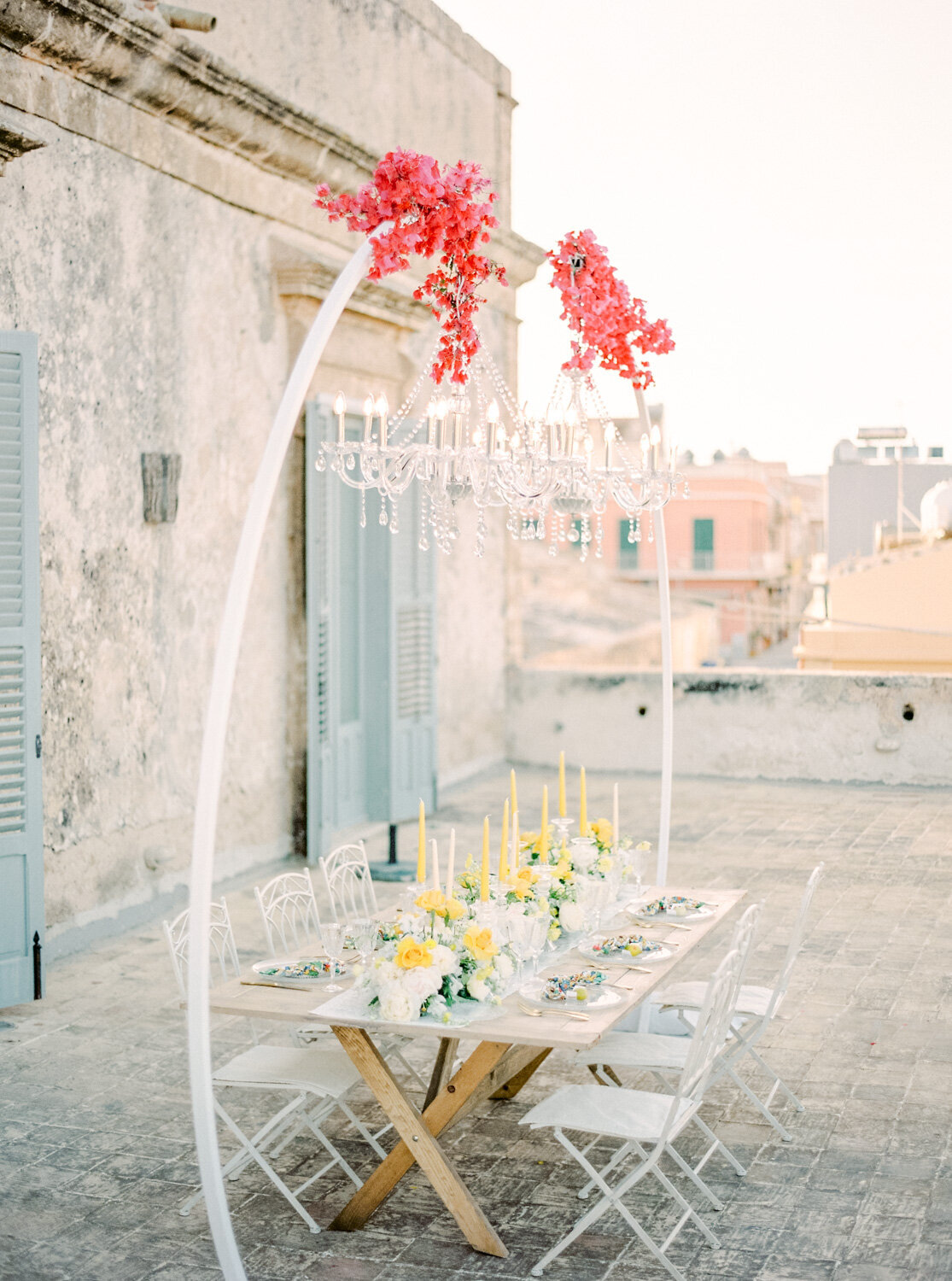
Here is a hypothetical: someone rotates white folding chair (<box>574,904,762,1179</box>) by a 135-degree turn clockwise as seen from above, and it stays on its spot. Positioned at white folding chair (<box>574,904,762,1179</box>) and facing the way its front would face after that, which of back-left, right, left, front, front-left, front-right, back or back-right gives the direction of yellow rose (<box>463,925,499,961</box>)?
back

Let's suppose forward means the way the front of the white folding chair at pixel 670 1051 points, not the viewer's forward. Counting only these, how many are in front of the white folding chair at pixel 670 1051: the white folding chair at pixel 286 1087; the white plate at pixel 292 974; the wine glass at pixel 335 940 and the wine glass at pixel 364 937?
4

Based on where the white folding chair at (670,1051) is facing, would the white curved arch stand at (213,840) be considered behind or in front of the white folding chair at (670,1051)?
in front

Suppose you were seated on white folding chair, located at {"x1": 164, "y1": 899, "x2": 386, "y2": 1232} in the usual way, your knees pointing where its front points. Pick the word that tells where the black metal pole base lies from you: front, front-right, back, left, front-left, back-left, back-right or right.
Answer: back-left

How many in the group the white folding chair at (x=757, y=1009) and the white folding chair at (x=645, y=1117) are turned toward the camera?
0

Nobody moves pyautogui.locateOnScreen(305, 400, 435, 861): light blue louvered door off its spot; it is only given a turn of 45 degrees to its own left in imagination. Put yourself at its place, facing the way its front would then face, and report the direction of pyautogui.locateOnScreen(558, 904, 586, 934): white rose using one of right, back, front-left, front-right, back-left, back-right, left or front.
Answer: right

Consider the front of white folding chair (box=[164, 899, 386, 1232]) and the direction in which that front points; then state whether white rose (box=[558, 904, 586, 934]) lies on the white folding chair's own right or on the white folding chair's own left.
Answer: on the white folding chair's own left

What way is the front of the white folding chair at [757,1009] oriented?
to the viewer's left

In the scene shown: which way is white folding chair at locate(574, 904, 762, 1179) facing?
to the viewer's left

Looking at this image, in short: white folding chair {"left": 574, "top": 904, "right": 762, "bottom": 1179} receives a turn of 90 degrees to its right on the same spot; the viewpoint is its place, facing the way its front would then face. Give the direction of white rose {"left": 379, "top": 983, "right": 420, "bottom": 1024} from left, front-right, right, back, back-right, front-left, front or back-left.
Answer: back-left

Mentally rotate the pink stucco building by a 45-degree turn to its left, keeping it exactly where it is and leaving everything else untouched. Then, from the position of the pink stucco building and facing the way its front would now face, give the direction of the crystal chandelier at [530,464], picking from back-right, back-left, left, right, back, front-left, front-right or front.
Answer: front-right

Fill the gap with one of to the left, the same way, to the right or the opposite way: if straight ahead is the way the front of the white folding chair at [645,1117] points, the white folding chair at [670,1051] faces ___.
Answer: the same way

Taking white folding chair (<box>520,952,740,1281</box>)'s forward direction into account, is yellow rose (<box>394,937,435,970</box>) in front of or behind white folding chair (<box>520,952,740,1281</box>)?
in front

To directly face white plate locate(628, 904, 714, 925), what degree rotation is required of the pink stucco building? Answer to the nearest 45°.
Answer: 0° — it already faces it

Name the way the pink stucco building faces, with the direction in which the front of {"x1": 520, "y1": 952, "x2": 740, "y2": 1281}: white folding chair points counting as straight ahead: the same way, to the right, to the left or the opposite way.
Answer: to the left

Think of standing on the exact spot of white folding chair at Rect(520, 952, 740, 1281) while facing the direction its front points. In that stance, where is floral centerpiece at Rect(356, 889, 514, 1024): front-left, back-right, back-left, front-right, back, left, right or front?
front

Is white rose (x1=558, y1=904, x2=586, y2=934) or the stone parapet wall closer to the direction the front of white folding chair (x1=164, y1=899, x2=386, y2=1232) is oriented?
the white rose

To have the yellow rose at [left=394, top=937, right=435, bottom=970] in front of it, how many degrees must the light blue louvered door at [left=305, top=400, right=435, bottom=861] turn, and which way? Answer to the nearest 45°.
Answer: approximately 45° to its right

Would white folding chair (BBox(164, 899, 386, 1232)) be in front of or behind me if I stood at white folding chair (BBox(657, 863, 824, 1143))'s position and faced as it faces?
in front

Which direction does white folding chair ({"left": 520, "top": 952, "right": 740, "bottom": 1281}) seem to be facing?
to the viewer's left

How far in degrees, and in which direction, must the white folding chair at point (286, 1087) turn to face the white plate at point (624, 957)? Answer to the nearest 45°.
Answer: approximately 45° to its left

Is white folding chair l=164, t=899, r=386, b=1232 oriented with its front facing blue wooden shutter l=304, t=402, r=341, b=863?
no

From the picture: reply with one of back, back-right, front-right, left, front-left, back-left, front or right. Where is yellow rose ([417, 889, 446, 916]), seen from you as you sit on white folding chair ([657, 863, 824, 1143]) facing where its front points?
front-left
